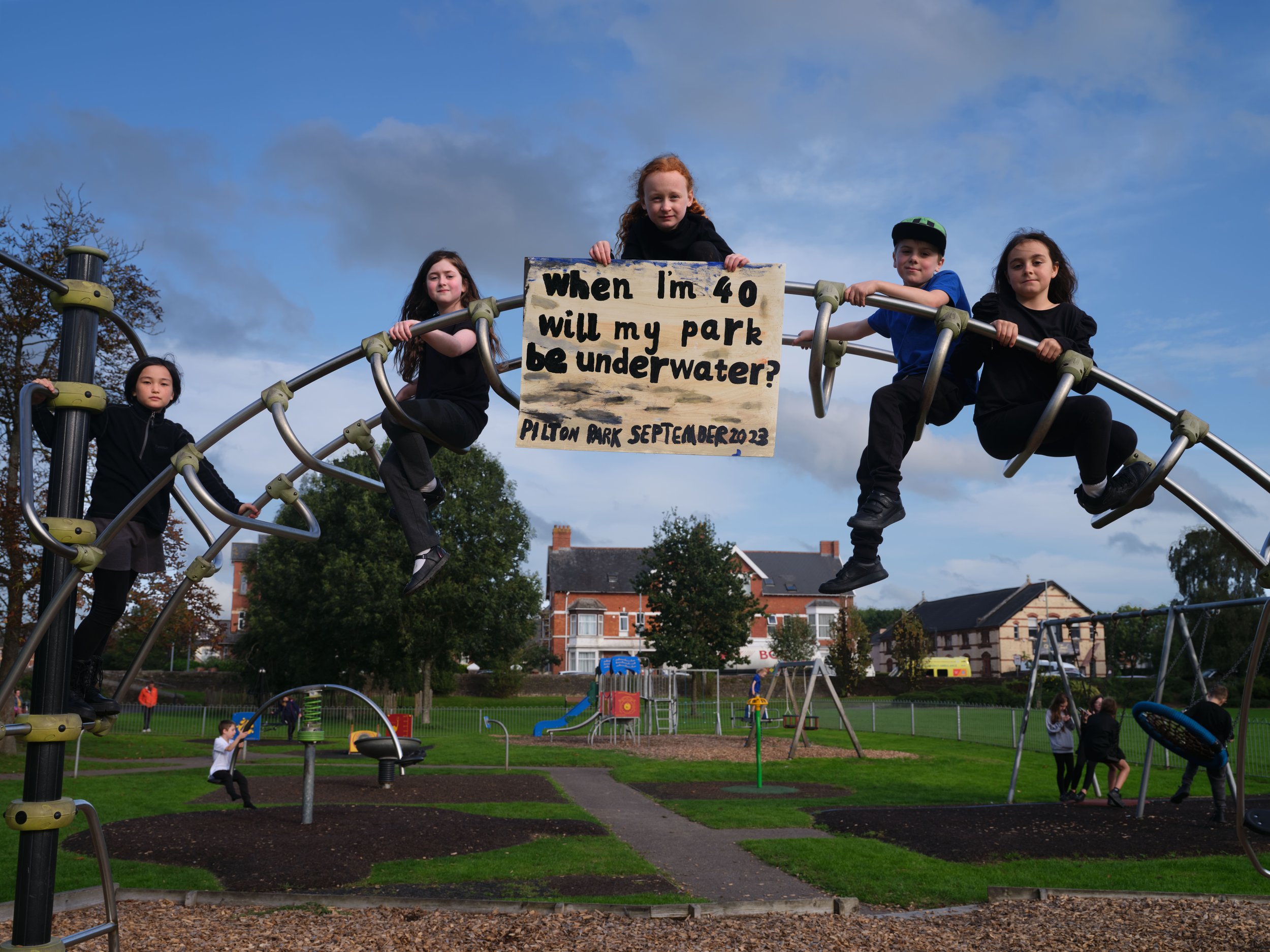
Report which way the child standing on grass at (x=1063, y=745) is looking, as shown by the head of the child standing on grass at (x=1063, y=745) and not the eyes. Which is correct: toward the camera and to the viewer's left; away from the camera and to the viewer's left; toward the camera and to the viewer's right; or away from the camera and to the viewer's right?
toward the camera and to the viewer's right

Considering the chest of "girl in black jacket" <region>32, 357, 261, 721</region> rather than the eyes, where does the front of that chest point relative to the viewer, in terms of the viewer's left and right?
facing the viewer

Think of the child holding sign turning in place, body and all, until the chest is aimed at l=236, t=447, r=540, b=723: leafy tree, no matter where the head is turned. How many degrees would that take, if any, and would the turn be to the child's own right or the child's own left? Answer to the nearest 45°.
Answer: approximately 180°

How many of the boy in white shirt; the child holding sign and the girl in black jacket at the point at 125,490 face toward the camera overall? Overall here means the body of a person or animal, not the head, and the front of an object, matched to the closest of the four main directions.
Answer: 2

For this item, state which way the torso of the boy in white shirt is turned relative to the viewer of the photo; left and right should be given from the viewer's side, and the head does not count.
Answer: facing to the right of the viewer

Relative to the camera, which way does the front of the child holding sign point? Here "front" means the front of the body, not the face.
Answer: toward the camera

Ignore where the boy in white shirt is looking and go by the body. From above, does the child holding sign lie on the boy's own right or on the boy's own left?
on the boy's own right

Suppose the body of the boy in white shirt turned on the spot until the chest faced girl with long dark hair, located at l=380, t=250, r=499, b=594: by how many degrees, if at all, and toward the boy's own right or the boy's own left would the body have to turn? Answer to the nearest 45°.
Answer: approximately 90° to the boy's own right

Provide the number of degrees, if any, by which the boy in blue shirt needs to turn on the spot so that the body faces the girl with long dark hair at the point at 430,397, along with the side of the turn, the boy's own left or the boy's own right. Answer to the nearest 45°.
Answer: approximately 45° to the boy's own right

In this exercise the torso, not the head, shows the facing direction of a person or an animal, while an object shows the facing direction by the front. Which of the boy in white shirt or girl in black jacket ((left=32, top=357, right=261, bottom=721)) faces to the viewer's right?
the boy in white shirt

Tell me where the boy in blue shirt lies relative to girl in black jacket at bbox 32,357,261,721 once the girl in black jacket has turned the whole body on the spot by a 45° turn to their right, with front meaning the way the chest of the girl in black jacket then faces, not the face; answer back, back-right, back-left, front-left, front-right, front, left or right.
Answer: left

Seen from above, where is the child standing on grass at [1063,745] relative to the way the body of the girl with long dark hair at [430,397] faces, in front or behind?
behind

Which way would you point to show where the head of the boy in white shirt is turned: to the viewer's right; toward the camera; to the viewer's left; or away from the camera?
to the viewer's right
